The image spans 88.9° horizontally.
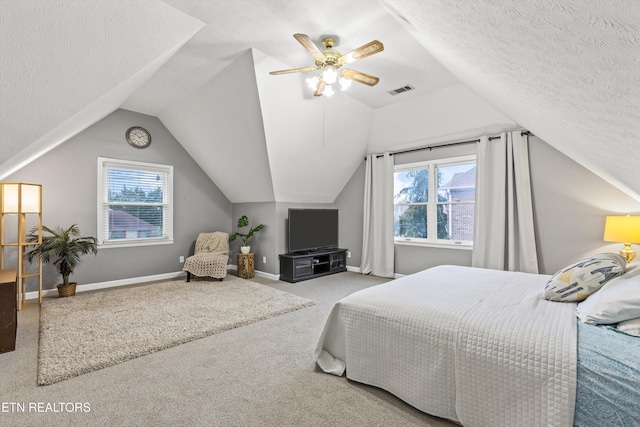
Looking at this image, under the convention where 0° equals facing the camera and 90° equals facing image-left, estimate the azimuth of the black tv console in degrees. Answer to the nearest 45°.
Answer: approximately 315°

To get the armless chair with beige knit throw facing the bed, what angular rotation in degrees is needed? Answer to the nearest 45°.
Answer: approximately 45° to its left

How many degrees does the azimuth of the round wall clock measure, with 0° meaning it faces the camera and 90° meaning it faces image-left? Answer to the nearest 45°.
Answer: approximately 315°

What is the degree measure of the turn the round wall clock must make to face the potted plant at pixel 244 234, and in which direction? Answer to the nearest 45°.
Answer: approximately 45° to its left

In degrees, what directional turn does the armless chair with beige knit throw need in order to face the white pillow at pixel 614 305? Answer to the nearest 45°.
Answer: approximately 90° to its left

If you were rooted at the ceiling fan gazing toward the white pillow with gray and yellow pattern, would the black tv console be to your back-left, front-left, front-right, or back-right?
back-left

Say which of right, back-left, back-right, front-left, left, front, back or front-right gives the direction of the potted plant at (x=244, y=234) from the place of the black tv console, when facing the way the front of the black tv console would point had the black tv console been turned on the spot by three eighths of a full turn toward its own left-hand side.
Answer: left
